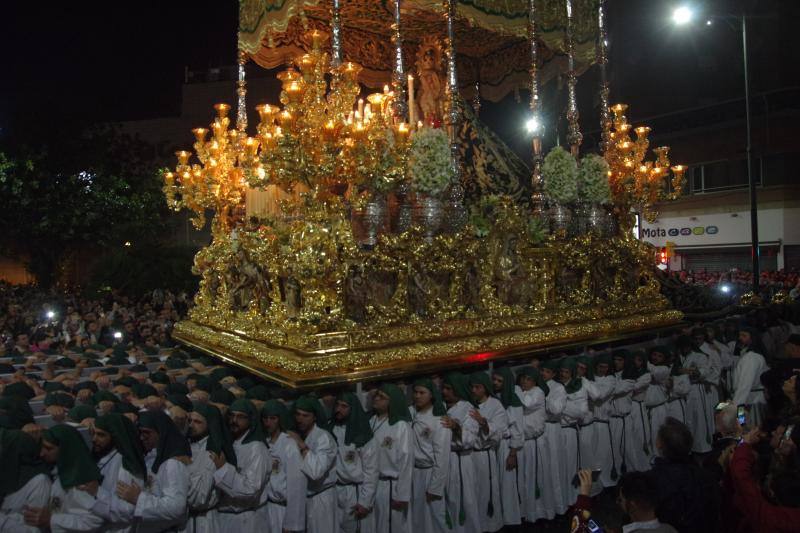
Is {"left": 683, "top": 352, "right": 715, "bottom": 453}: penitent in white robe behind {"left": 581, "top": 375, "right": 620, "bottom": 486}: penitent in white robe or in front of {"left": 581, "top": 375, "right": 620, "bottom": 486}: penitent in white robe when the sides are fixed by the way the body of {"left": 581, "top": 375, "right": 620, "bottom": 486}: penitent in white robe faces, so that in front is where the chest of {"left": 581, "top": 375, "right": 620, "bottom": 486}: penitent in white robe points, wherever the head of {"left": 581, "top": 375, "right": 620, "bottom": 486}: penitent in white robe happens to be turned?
behind

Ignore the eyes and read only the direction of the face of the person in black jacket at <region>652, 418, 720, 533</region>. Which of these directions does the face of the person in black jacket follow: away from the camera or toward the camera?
away from the camera

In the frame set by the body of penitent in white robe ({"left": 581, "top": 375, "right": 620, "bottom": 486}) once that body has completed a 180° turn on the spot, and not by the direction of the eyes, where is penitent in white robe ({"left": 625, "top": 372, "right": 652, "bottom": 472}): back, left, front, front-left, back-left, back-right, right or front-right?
front

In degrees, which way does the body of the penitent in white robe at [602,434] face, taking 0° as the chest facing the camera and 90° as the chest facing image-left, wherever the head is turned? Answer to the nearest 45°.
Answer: approximately 45°
